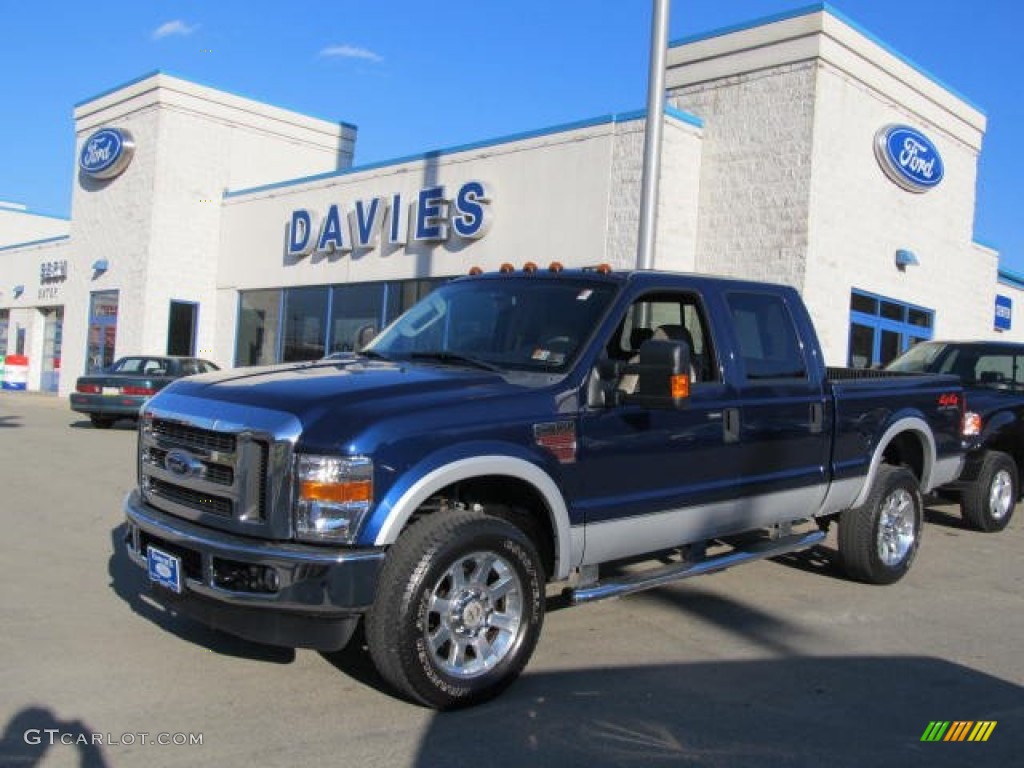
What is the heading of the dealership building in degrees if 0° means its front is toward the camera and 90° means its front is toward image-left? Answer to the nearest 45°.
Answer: approximately 45°

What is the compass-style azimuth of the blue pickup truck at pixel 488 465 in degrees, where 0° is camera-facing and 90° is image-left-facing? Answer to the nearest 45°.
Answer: approximately 45°

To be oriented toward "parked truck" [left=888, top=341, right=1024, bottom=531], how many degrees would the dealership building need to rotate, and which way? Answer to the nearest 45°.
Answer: approximately 90° to its left

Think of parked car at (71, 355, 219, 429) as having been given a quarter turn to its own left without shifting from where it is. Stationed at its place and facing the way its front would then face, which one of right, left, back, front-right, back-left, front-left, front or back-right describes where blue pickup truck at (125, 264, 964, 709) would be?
back-left

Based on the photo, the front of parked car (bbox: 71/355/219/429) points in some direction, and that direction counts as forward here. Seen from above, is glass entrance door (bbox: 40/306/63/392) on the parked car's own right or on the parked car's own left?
on the parked car's own left

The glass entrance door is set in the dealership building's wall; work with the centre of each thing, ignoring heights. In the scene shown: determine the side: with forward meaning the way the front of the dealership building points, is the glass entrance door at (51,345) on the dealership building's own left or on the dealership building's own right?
on the dealership building's own right

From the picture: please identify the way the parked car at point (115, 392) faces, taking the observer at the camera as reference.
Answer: facing away from the viewer and to the right of the viewer
